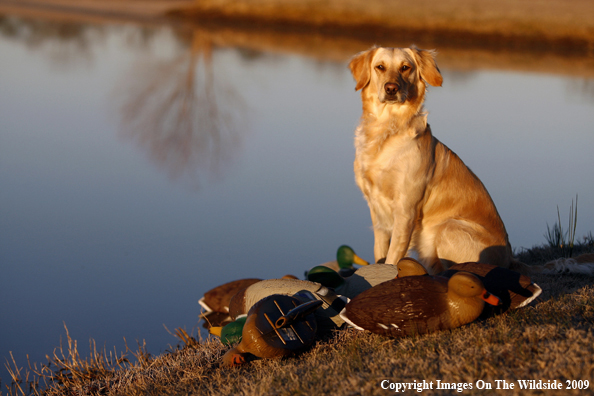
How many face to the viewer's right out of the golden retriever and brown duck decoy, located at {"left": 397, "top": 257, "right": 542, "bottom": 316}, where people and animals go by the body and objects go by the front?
0

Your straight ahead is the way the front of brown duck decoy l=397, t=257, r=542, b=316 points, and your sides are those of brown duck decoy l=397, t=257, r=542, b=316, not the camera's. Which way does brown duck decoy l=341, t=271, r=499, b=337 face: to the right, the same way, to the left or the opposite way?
the opposite way

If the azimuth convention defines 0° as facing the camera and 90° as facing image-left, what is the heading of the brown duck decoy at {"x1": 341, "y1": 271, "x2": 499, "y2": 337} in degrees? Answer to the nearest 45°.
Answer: approximately 270°

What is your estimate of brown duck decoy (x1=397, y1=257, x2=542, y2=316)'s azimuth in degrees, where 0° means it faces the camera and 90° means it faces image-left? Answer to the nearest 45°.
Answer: approximately 90°

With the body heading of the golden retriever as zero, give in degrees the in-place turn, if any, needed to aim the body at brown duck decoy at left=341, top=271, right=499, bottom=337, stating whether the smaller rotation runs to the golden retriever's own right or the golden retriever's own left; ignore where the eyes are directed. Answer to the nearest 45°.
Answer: approximately 45° to the golden retriever's own left

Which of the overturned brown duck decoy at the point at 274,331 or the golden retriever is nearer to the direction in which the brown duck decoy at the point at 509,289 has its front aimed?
the overturned brown duck decoy

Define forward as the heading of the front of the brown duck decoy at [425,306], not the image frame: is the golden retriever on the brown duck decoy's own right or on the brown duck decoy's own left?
on the brown duck decoy's own left

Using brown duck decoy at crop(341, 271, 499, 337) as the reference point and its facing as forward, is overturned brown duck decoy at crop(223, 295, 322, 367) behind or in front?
behind

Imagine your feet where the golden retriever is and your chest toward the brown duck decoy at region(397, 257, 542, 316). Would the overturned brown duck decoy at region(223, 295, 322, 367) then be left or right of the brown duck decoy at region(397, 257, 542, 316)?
right

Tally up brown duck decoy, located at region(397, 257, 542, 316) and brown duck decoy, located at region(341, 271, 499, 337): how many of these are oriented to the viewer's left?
1

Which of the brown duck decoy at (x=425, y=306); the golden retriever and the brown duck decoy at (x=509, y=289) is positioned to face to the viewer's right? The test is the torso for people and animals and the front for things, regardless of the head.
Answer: the brown duck decoy at (x=425, y=306)
